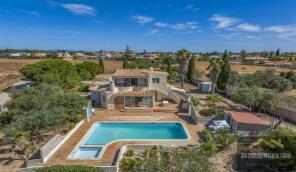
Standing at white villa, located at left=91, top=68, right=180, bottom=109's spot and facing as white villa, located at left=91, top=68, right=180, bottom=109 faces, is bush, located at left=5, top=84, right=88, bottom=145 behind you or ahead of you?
ahead

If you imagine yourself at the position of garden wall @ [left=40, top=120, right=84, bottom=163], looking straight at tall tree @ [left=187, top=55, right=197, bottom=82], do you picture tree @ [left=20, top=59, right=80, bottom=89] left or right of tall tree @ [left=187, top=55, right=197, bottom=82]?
left

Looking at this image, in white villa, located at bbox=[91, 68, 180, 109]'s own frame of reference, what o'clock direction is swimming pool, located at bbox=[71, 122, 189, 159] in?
The swimming pool is roughly at 12 o'clock from the white villa.

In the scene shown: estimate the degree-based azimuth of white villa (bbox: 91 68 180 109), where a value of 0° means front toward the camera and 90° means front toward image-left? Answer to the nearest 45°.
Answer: approximately 0°

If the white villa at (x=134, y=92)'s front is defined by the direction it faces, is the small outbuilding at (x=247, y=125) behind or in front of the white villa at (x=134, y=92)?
in front

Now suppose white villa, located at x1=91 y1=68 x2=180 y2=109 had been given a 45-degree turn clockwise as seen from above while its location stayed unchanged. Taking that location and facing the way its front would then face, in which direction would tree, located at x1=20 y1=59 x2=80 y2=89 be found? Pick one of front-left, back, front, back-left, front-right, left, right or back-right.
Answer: right

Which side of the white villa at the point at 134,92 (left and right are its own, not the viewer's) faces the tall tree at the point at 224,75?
left

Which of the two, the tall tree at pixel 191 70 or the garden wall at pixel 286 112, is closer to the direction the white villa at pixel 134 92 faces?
the garden wall

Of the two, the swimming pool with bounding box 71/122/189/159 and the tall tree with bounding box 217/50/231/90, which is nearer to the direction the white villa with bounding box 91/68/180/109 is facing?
the swimming pool

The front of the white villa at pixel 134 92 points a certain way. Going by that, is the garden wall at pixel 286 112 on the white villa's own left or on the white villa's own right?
on the white villa's own left

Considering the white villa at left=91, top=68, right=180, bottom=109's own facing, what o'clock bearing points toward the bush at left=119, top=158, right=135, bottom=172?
The bush is roughly at 12 o'clock from the white villa.
